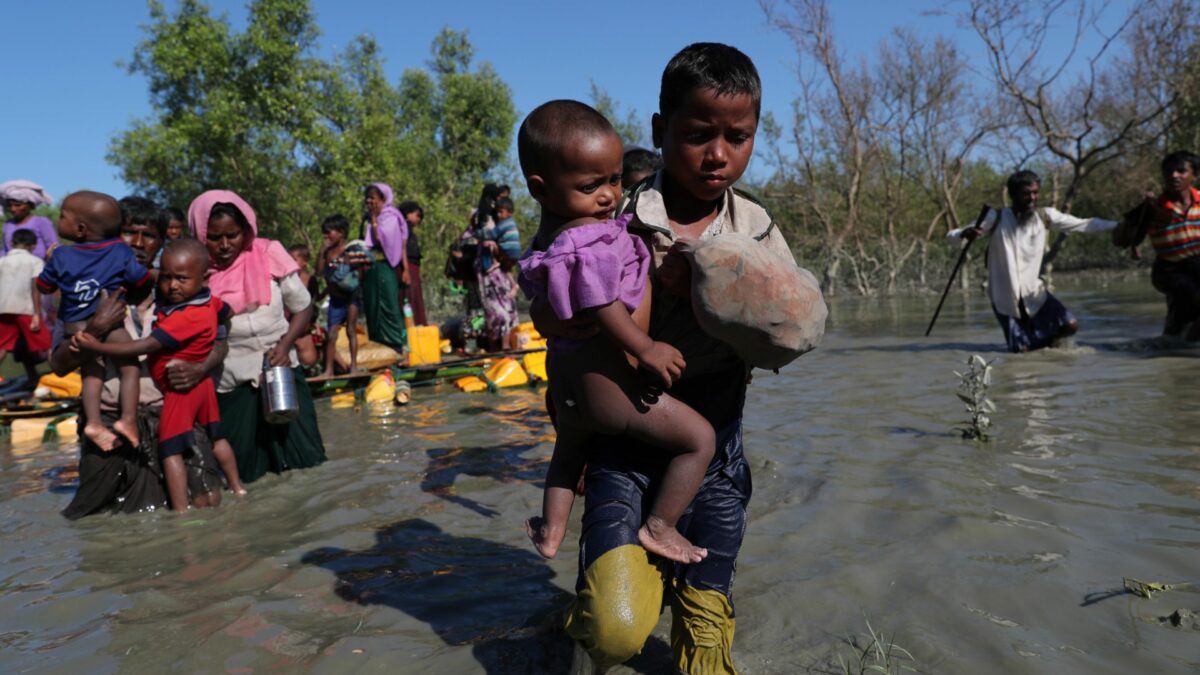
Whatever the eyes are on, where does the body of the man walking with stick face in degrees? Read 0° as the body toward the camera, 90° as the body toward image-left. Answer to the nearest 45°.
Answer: approximately 0°

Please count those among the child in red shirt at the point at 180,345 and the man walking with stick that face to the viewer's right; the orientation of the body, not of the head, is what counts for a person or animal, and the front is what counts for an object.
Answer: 0

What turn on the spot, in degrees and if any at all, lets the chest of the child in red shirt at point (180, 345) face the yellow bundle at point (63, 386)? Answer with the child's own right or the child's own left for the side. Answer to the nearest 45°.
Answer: approximately 135° to the child's own right

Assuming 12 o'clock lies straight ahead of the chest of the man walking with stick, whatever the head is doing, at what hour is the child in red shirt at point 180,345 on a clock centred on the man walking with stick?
The child in red shirt is roughly at 1 o'clock from the man walking with stick.

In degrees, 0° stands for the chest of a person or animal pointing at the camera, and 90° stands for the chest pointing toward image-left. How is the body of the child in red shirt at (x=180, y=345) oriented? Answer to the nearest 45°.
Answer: approximately 45°

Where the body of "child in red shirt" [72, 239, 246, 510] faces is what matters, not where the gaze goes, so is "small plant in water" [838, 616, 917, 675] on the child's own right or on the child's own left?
on the child's own left

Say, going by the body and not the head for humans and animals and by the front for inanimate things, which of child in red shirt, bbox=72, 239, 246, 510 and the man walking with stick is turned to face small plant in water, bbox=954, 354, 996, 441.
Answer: the man walking with stick

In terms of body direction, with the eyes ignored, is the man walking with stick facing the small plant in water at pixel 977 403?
yes

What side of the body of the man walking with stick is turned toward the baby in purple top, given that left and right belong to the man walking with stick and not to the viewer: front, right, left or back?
front

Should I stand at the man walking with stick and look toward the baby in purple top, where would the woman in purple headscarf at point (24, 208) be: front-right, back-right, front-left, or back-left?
front-right

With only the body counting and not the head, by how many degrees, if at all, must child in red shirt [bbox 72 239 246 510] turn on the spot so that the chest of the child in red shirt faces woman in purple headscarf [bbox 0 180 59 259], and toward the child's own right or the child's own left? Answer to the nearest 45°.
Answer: approximately 135° to the child's own right

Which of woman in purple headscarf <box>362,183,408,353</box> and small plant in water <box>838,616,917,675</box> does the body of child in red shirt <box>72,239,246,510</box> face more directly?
the small plant in water

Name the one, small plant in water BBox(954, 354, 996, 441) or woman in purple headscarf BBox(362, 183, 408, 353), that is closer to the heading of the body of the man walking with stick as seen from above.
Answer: the small plant in water

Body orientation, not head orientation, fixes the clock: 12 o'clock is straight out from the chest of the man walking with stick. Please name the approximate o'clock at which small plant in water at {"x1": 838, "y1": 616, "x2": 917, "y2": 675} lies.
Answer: The small plant in water is roughly at 12 o'clock from the man walking with stick.
